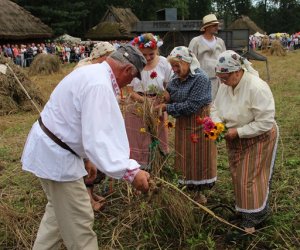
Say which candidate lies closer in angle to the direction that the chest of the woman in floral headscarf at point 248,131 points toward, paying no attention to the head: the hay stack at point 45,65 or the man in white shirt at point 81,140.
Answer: the man in white shirt

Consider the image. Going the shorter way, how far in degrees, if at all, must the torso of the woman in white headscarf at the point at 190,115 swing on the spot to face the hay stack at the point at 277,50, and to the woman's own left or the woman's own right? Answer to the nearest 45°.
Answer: approximately 135° to the woman's own right

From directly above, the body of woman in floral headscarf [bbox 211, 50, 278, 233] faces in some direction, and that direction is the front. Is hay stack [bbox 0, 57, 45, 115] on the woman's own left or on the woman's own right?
on the woman's own right

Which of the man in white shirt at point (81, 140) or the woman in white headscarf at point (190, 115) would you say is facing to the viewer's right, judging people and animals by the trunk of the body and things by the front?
the man in white shirt

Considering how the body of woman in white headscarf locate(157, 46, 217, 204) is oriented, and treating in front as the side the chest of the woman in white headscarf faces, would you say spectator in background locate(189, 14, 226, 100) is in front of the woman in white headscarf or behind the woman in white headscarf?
behind

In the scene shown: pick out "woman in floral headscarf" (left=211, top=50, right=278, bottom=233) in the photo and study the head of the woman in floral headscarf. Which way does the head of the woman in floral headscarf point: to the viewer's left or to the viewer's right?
to the viewer's left

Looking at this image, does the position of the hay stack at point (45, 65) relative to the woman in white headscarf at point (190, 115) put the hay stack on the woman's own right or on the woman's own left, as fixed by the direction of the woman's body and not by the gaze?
on the woman's own right

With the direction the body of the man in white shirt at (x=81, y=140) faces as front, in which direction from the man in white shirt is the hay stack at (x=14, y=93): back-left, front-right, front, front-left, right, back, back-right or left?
left

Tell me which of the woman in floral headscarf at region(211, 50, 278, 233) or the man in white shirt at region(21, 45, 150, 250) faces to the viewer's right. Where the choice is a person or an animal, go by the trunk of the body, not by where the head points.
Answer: the man in white shirt

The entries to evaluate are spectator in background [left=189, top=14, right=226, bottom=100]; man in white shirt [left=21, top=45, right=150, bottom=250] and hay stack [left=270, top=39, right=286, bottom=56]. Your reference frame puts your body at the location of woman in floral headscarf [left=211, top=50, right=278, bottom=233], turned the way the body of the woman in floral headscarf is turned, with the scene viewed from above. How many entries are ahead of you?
1

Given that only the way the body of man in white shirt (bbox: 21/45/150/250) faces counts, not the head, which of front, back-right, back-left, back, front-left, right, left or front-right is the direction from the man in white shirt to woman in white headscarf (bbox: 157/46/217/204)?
front-left
